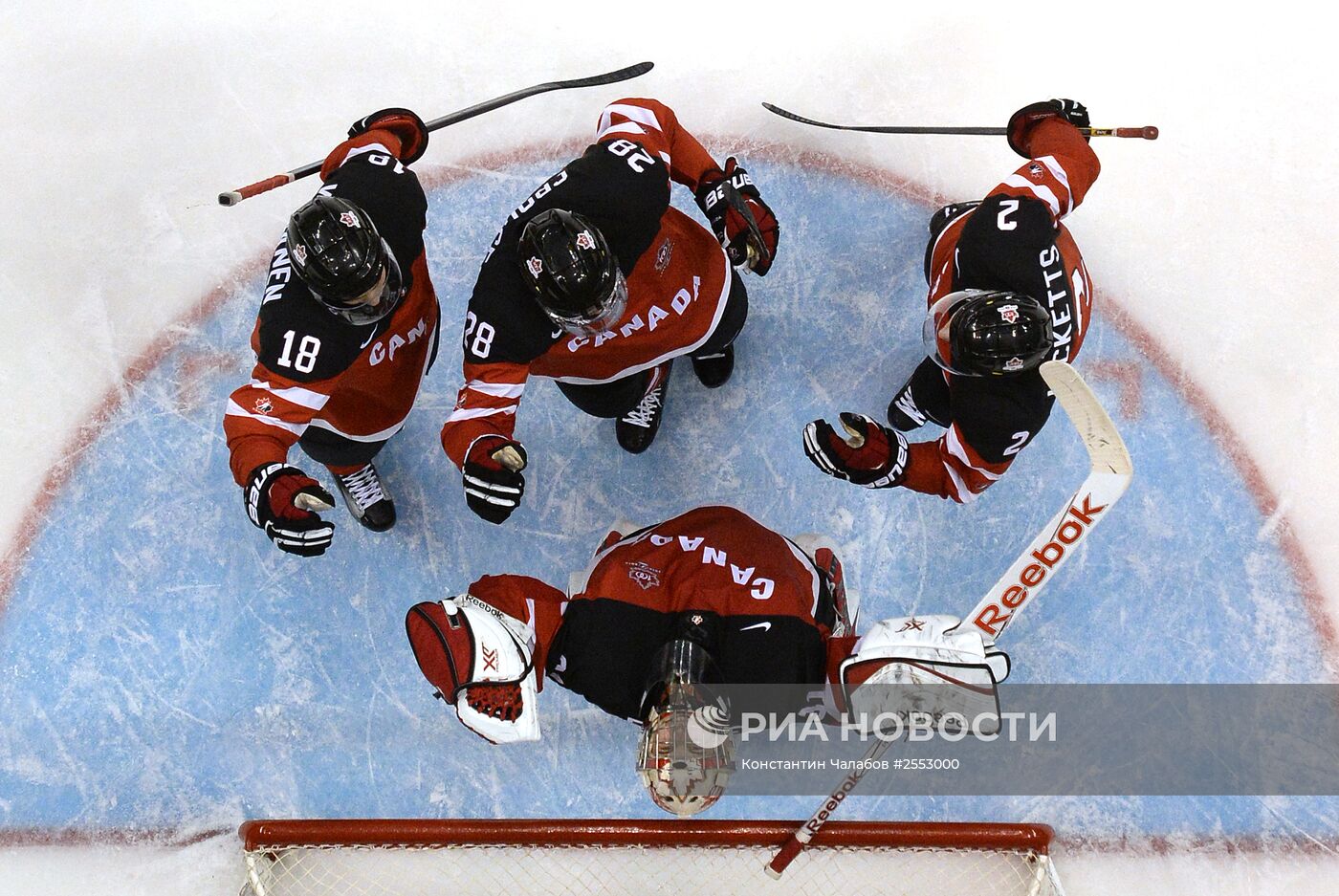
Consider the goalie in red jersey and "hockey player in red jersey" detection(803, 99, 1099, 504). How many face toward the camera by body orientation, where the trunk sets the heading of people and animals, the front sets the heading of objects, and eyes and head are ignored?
1
